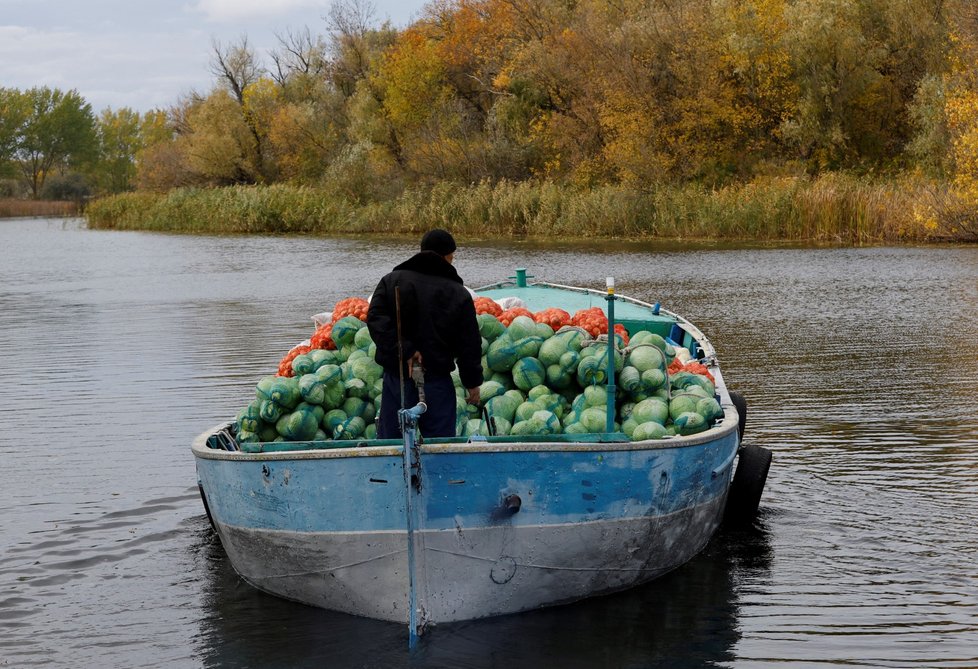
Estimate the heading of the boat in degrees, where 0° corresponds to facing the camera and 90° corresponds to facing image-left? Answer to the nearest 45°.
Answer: approximately 180°

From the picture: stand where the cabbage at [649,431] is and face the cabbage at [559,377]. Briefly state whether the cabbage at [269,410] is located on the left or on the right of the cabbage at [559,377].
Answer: left
